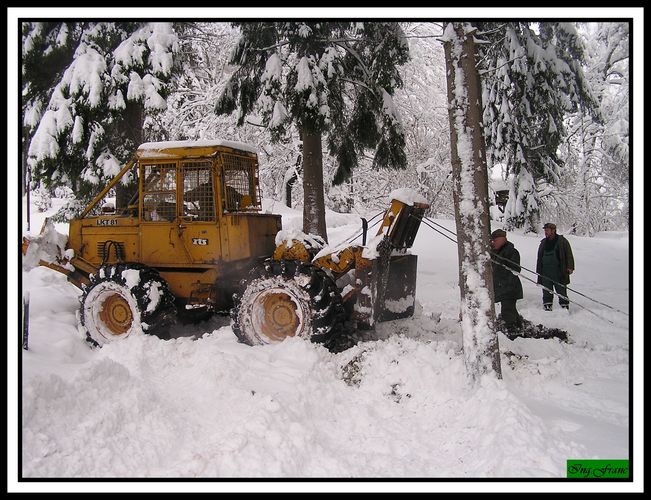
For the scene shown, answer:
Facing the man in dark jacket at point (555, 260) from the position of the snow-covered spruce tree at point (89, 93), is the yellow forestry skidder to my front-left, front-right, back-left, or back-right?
front-right

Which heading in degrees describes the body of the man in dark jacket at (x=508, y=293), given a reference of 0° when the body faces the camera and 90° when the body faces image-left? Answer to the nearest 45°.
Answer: approximately 90°

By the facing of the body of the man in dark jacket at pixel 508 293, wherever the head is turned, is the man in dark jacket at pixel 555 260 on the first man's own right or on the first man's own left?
on the first man's own right

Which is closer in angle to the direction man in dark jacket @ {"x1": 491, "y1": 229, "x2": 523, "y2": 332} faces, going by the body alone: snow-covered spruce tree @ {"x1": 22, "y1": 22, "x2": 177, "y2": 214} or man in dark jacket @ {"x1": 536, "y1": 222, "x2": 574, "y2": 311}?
the snow-covered spruce tree

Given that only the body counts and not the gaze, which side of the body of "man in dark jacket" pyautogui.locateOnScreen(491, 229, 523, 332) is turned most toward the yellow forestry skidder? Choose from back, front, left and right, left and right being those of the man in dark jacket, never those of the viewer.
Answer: front

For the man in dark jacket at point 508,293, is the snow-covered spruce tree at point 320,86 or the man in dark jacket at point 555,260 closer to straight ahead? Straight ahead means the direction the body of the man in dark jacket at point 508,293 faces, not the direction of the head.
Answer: the snow-covered spruce tree

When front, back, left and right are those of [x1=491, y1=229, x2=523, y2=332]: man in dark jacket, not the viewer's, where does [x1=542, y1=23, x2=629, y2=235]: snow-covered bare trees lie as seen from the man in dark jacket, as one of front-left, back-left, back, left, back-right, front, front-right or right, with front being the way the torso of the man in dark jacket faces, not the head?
right

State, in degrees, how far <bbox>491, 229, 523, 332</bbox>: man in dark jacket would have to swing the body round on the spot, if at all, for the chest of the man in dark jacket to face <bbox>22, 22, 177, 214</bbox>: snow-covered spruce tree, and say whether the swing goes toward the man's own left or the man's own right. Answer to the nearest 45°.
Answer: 0° — they already face it
